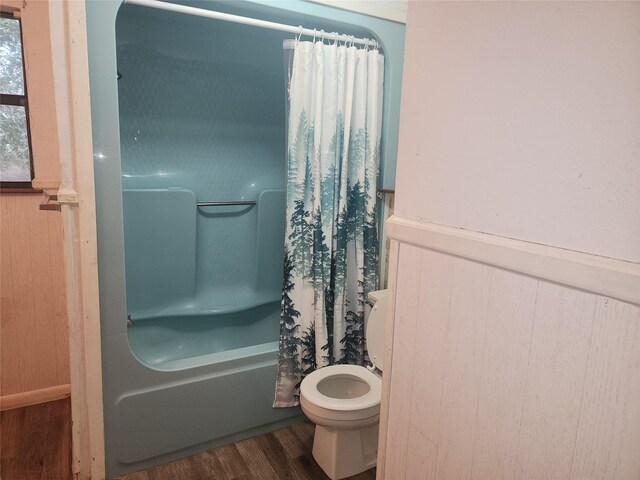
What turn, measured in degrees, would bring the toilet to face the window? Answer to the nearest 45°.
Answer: approximately 45° to its right

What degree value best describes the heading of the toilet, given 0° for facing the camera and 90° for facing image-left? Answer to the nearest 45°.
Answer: approximately 45°

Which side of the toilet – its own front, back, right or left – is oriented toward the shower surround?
right
